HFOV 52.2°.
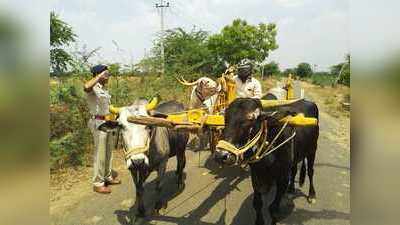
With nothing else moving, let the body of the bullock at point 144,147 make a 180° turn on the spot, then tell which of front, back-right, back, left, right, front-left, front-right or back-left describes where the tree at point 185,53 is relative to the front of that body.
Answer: front-left

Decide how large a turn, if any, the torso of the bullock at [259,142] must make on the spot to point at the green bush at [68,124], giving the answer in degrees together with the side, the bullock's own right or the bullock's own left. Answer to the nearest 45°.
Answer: approximately 90° to the bullock's own right

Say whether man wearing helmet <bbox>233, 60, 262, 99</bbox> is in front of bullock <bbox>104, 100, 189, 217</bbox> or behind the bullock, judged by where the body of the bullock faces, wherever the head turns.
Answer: behind

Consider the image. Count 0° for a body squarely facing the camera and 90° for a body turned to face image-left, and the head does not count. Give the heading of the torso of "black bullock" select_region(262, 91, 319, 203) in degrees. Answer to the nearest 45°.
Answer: approximately 45°

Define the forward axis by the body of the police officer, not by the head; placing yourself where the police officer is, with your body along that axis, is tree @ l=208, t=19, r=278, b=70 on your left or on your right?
on your left

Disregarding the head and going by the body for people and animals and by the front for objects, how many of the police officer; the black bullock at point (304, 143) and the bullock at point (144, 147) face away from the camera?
0

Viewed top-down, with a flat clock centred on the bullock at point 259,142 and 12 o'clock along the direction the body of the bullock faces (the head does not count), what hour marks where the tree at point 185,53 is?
The tree is roughly at 4 o'clock from the bullock.

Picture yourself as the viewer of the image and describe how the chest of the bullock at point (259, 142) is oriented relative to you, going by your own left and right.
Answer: facing the viewer and to the left of the viewer

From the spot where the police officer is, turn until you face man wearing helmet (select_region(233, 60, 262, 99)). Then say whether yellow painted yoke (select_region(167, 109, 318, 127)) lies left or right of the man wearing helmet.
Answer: right

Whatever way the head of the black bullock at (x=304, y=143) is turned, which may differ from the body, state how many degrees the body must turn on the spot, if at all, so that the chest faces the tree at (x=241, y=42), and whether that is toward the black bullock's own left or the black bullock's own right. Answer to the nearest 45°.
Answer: approximately 135° to the black bullock's own right
